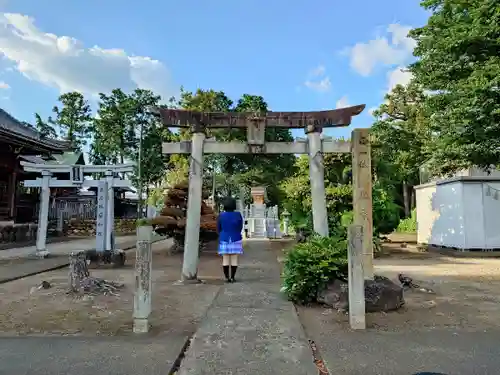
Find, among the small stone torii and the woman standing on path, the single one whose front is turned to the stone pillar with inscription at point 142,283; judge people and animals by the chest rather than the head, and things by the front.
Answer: the small stone torii

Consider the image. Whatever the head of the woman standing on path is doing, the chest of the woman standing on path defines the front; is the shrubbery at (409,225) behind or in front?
in front

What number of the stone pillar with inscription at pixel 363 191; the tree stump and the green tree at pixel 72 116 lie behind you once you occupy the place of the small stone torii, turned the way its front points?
1

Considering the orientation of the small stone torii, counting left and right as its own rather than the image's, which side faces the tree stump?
front

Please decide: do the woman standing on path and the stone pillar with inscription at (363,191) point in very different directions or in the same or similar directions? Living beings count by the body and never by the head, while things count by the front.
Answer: very different directions

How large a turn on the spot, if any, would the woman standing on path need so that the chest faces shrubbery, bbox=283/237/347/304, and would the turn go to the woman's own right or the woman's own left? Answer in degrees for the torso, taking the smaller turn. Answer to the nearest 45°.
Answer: approximately 135° to the woman's own right

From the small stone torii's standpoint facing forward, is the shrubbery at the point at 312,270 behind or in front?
in front

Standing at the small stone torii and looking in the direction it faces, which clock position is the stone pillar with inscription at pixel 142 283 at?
The stone pillar with inscription is roughly at 12 o'clock from the small stone torii.

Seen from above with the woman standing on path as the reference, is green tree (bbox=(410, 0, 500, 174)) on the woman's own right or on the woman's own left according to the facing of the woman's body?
on the woman's own right

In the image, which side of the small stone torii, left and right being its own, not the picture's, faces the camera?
front

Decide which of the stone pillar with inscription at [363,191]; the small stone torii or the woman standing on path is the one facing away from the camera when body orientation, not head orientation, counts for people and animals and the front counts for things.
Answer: the woman standing on path

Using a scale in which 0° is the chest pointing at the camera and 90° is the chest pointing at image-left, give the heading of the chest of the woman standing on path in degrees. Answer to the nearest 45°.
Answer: approximately 180°

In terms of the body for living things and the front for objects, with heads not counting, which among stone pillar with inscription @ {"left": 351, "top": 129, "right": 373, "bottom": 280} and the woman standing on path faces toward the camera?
the stone pillar with inscription

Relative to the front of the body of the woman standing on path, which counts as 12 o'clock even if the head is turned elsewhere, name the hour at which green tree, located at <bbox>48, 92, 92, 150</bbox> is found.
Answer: The green tree is roughly at 11 o'clock from the woman standing on path.

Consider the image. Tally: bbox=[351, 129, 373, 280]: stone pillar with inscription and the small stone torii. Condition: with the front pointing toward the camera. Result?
2

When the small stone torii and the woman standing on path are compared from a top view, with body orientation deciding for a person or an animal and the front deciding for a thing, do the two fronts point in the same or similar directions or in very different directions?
very different directions
